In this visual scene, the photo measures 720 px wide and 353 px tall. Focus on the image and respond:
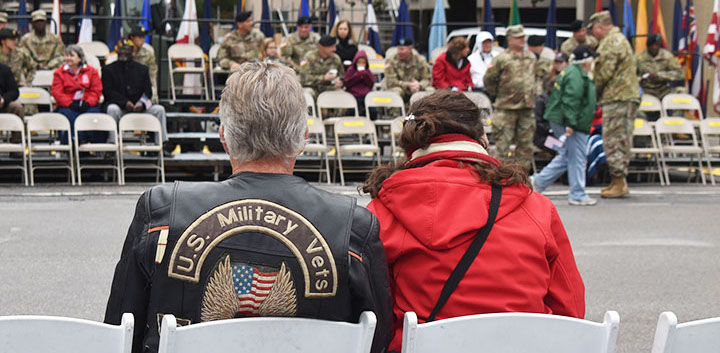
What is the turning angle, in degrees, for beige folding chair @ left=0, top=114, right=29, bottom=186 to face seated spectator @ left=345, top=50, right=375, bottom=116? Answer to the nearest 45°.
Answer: approximately 90° to its left

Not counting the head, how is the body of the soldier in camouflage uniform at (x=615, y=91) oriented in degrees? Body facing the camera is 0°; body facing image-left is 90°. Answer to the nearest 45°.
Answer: approximately 90°

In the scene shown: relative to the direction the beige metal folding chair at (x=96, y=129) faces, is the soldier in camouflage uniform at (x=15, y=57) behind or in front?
behind

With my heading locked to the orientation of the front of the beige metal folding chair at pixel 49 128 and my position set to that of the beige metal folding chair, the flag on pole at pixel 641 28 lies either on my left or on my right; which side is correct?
on my left

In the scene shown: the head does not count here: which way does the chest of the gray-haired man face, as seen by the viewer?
away from the camera

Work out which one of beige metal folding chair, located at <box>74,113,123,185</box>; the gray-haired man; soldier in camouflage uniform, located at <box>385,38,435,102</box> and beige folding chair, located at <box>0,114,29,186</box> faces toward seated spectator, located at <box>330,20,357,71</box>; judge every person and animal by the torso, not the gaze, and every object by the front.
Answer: the gray-haired man

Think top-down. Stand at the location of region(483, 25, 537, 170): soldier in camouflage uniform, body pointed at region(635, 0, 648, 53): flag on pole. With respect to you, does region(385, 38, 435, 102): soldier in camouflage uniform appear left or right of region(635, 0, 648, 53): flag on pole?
left

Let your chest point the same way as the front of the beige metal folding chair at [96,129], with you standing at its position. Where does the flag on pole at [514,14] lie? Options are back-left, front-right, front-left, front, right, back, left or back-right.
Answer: back-left

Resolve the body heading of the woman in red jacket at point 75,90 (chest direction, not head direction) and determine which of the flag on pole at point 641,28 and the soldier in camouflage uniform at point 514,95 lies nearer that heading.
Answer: the soldier in camouflage uniform

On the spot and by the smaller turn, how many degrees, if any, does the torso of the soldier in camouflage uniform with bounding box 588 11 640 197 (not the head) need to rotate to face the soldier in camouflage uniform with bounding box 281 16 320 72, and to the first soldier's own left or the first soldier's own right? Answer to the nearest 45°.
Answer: approximately 45° to the first soldier's own right

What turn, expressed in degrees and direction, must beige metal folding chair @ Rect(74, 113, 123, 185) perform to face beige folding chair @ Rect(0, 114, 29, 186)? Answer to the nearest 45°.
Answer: approximately 90° to its right

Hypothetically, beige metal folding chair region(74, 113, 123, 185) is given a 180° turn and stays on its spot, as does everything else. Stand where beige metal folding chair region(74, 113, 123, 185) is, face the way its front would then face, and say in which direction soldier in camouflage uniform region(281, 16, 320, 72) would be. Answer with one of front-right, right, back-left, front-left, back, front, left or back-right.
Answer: front-right
